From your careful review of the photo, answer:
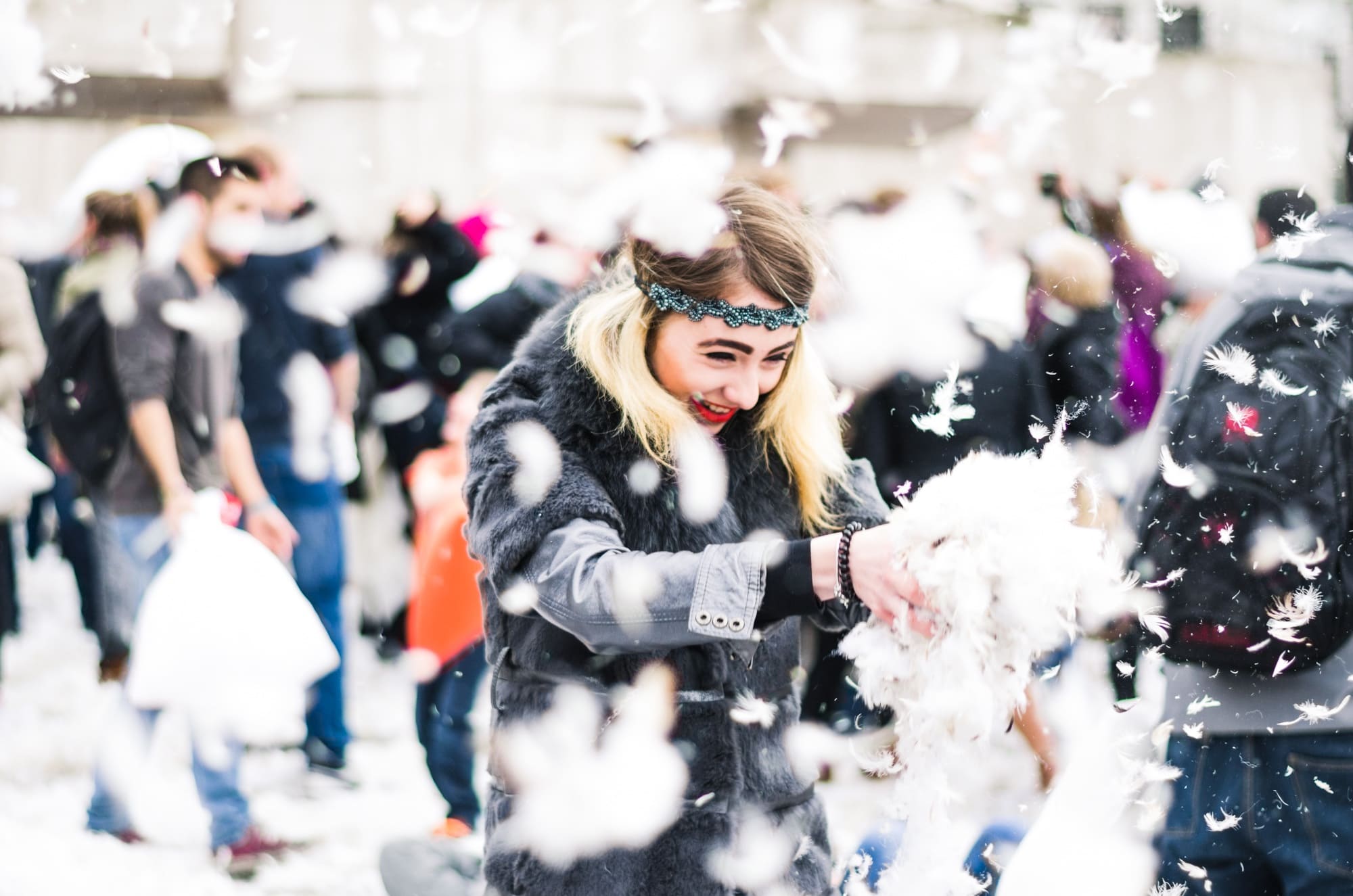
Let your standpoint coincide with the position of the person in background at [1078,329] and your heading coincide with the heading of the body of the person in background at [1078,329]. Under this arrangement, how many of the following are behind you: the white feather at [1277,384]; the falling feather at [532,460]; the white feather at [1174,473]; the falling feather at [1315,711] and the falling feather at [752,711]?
5

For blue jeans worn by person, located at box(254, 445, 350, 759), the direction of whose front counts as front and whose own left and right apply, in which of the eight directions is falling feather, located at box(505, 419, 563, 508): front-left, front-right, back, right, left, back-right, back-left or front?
right

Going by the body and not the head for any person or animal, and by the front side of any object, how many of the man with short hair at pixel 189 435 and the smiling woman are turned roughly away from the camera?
0

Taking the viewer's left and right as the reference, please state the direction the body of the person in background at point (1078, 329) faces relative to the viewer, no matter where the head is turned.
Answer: facing away from the viewer

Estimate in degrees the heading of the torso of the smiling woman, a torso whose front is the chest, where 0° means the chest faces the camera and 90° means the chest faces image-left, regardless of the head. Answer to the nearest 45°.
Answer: approximately 315°

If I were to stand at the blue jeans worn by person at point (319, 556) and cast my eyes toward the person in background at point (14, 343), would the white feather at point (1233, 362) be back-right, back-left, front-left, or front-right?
back-left

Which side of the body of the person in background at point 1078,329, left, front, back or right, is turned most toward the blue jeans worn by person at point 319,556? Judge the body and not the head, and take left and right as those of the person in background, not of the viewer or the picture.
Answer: left

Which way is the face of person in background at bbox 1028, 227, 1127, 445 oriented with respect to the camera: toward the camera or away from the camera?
away from the camera
